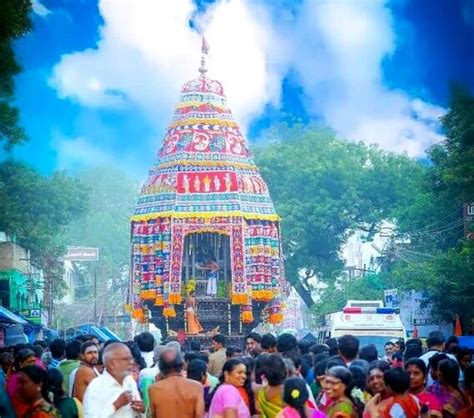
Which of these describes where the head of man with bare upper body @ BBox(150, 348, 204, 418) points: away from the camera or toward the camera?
away from the camera

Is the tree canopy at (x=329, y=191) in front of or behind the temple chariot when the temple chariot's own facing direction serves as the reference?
behind

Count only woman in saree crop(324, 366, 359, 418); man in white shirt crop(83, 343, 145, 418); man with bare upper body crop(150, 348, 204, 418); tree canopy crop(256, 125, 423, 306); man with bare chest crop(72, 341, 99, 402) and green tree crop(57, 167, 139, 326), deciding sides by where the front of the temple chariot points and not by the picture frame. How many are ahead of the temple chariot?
4

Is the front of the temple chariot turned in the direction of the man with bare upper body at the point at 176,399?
yes

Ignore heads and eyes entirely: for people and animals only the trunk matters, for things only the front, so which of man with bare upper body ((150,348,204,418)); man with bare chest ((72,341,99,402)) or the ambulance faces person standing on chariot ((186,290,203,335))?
man with bare upper body ((150,348,204,418))

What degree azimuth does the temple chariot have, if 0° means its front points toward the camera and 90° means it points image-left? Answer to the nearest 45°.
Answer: approximately 0°

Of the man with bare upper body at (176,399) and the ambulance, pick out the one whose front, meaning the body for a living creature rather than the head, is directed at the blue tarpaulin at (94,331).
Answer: the man with bare upper body

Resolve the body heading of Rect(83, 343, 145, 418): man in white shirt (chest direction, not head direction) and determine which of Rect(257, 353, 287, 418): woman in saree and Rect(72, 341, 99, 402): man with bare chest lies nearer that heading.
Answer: the woman in saree

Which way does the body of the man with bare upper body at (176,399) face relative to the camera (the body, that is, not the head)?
away from the camera

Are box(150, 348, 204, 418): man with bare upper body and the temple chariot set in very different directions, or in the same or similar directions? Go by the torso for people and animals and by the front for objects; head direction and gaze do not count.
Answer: very different directions

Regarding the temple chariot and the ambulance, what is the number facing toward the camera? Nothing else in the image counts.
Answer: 2

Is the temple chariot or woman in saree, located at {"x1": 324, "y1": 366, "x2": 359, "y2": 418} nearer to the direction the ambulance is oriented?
the woman in saree

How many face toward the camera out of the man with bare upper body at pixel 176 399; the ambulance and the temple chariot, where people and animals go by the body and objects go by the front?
2

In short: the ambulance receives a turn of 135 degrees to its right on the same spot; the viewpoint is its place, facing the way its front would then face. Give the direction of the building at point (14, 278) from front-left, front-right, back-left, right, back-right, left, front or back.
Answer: front
